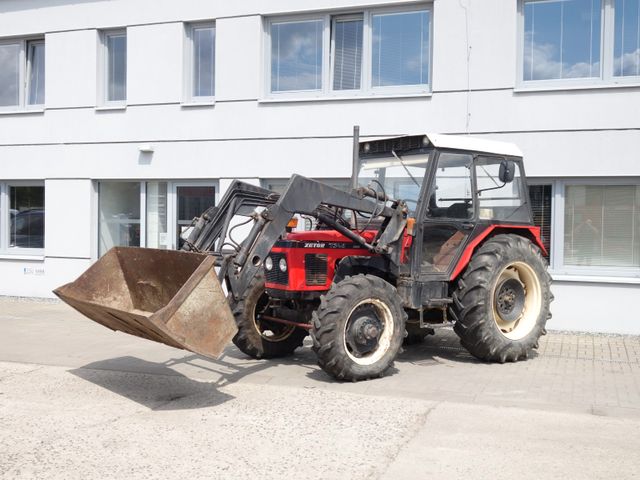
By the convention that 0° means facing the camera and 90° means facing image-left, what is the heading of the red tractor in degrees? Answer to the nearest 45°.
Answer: approximately 45°
